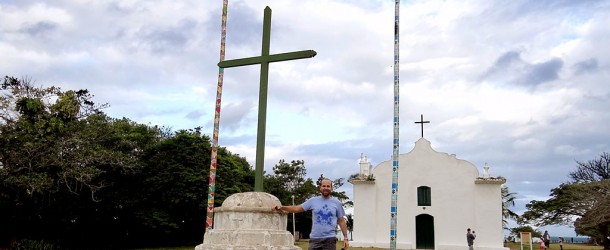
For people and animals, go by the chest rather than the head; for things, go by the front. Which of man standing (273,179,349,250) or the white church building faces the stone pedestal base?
the white church building

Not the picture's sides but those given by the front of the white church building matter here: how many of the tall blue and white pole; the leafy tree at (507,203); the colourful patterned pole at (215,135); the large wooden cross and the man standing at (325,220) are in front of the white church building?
4

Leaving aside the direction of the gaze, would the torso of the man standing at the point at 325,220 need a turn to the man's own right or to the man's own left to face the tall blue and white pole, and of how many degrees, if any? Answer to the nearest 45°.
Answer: approximately 180°

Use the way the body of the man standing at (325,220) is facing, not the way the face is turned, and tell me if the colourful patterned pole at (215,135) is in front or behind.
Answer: behind

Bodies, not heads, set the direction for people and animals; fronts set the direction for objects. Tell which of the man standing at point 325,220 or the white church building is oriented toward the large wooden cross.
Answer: the white church building

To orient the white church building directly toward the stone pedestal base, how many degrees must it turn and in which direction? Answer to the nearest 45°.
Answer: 0° — it already faces it

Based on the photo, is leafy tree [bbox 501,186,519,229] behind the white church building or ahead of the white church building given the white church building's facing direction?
behind

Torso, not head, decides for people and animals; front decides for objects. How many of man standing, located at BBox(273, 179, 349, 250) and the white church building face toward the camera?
2

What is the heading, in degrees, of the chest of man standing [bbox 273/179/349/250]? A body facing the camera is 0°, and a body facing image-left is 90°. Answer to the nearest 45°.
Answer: approximately 0°

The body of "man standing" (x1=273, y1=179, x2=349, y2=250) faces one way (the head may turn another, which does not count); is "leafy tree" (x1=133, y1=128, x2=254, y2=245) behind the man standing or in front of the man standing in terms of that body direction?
behind

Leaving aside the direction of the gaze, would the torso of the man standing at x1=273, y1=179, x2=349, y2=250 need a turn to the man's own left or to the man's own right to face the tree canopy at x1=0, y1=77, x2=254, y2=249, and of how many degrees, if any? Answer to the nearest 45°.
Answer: approximately 135° to the man's own right

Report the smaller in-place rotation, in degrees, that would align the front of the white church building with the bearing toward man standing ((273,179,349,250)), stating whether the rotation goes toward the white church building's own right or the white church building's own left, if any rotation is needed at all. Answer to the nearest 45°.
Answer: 0° — it already faces them
